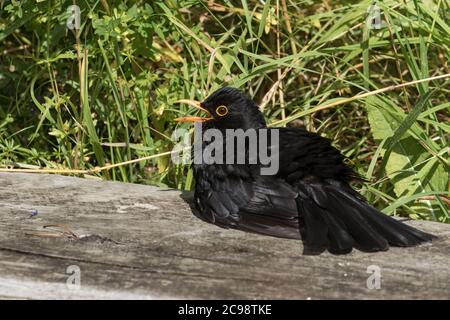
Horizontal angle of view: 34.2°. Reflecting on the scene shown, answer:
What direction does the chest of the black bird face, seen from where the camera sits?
to the viewer's left
